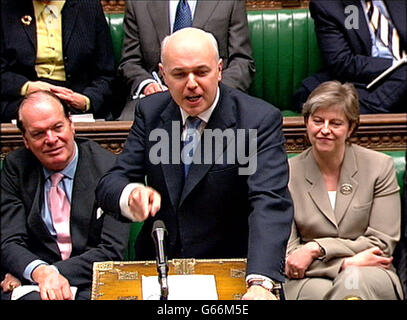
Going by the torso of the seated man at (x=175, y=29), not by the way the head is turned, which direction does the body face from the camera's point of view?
toward the camera

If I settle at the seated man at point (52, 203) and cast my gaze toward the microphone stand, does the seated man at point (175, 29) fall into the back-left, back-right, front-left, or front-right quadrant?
back-left

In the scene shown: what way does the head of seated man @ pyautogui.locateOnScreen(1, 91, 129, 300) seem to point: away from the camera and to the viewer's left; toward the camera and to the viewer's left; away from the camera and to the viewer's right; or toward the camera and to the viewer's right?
toward the camera and to the viewer's right

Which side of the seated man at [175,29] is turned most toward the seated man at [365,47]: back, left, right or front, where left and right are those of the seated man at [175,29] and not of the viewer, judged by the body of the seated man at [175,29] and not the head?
left

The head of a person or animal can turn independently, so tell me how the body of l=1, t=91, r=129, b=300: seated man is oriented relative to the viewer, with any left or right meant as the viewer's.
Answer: facing the viewer

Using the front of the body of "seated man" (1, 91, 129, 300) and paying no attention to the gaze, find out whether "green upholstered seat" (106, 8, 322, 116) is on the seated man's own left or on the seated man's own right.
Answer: on the seated man's own left

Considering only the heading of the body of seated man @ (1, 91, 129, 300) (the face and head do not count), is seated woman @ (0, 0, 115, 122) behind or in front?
behind

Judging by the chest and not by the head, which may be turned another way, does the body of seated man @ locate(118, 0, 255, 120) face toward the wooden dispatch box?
yes

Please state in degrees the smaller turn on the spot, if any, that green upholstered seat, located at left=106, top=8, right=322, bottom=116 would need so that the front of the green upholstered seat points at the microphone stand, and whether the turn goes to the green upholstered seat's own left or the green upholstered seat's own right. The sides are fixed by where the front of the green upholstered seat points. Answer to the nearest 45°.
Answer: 0° — it already faces it

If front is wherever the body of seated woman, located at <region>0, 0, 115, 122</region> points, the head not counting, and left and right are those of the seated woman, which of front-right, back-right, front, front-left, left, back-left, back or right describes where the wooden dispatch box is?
front

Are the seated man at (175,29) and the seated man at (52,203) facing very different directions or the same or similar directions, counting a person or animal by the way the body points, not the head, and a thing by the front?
same or similar directions

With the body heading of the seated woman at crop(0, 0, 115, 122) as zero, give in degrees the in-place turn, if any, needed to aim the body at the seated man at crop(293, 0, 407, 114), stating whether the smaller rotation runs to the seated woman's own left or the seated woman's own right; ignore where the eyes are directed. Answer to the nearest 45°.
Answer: approximately 90° to the seated woman's own left

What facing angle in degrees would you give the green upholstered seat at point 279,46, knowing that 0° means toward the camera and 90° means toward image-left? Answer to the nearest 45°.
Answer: approximately 0°

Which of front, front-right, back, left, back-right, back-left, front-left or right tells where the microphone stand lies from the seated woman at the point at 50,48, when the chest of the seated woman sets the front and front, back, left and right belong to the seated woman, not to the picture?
front

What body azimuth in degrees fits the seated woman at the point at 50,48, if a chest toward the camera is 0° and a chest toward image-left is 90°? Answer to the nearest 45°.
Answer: approximately 0°
